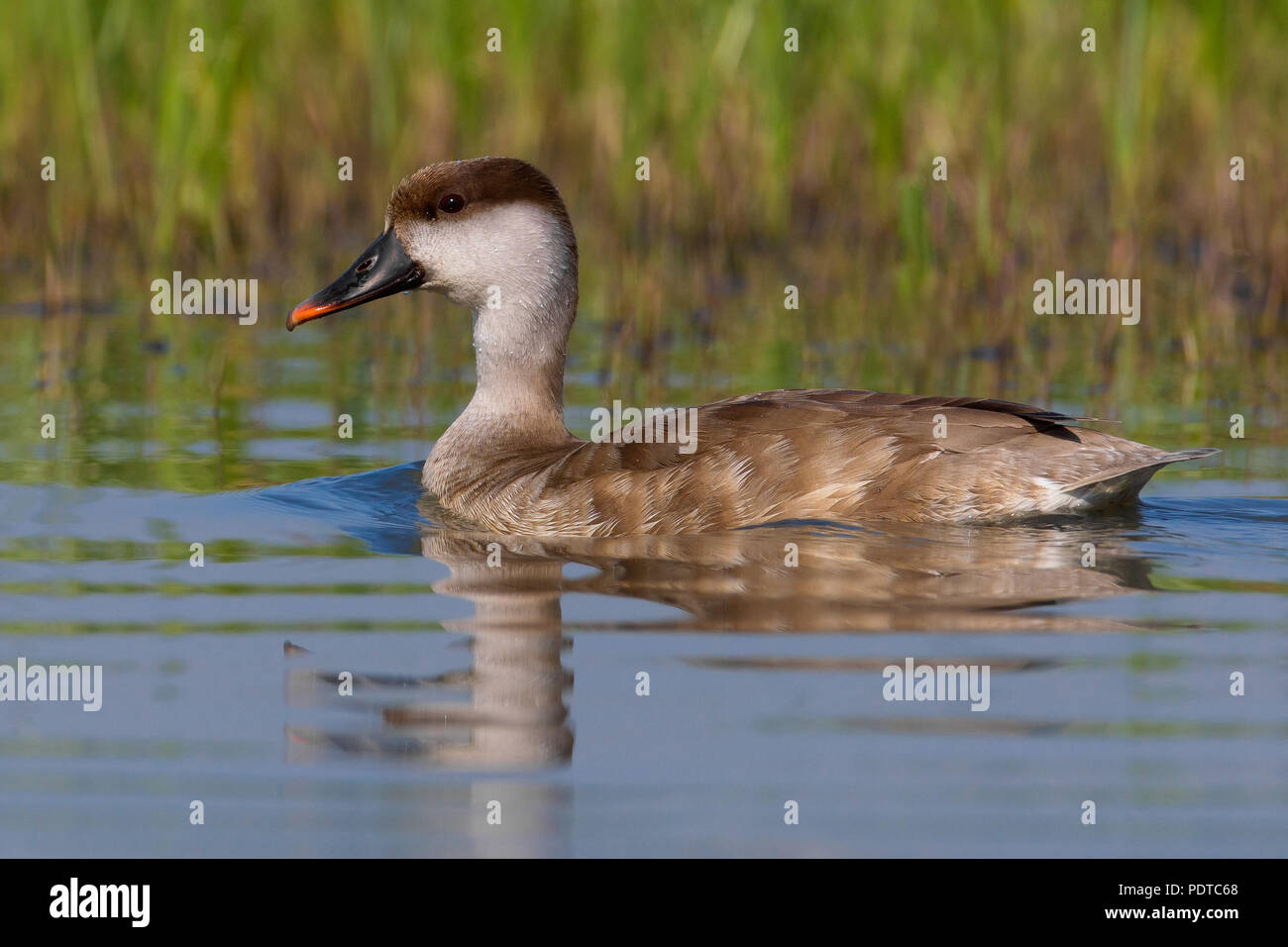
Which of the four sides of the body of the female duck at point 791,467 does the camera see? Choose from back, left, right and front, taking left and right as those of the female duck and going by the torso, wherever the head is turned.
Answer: left
